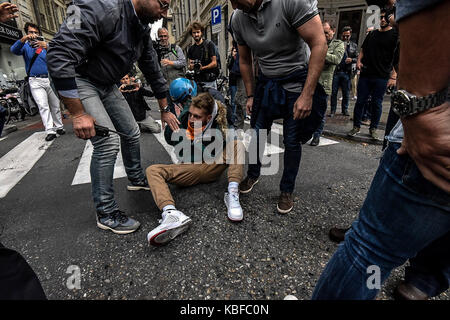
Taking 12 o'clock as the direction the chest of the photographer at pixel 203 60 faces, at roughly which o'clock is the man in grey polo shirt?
The man in grey polo shirt is roughly at 10 o'clock from the photographer.

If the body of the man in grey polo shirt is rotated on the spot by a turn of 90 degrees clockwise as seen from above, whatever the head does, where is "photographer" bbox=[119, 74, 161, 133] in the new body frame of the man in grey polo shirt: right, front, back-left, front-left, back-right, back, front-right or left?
front

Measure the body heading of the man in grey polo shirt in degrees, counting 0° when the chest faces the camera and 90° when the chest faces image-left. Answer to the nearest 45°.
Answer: approximately 45°

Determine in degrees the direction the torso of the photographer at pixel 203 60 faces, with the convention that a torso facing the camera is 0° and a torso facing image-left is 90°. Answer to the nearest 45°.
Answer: approximately 45°

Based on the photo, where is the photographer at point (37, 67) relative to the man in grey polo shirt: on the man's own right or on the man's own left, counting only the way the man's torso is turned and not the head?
on the man's own right

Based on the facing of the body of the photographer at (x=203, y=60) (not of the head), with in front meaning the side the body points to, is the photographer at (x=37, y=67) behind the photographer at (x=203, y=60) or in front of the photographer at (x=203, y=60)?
in front

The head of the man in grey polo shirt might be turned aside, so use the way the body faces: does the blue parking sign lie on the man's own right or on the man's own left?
on the man's own right

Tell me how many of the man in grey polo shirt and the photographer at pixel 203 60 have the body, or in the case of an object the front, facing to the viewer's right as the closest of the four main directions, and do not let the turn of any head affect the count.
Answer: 0

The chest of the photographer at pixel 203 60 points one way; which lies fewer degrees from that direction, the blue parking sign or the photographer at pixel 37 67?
the photographer
